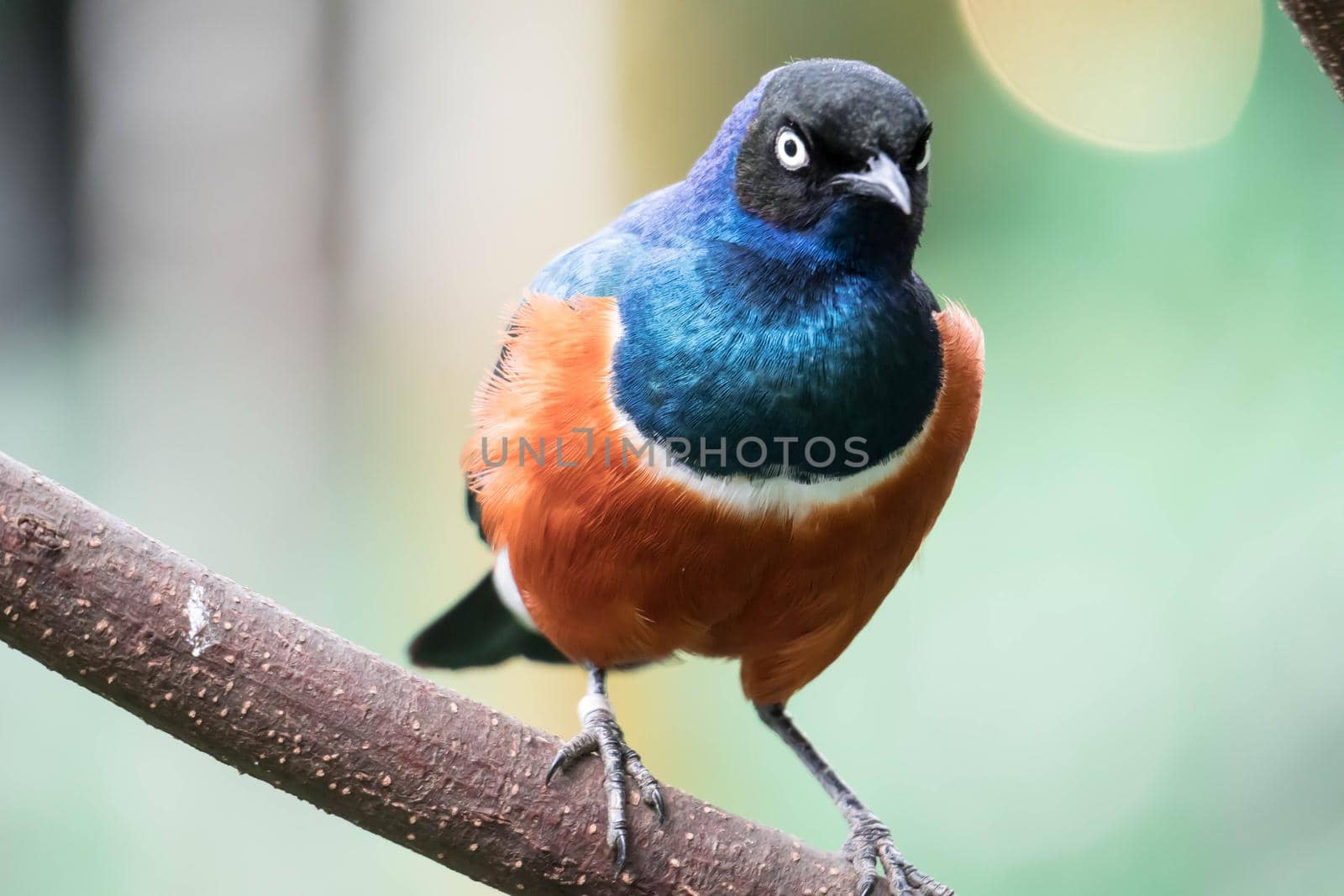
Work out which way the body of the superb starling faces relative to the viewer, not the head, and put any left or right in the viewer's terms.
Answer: facing the viewer and to the right of the viewer
